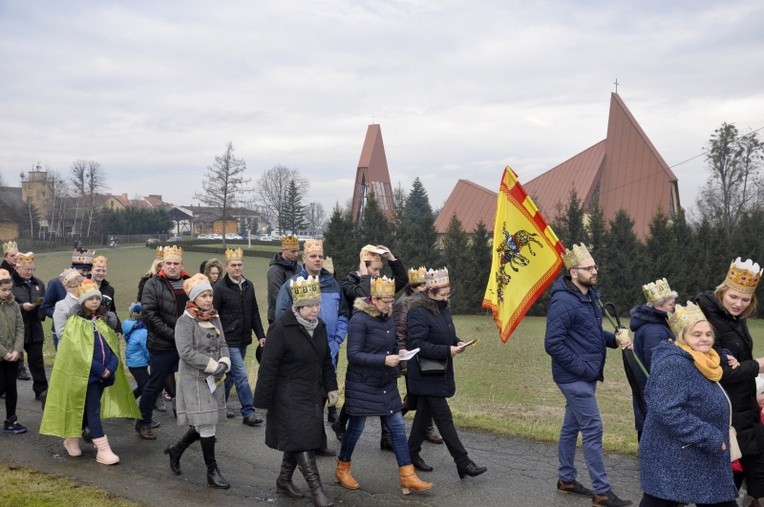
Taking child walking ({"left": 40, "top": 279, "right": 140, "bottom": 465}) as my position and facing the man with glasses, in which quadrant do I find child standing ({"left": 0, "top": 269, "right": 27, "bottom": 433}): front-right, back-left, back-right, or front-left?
back-left

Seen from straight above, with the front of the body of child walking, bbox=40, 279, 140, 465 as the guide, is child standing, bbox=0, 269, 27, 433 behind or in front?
behind

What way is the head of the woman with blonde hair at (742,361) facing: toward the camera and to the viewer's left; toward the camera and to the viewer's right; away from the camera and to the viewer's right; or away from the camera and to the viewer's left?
toward the camera and to the viewer's left

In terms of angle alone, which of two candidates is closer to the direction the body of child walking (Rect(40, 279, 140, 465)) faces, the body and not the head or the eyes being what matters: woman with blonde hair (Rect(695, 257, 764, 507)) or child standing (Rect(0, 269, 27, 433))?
the woman with blonde hair

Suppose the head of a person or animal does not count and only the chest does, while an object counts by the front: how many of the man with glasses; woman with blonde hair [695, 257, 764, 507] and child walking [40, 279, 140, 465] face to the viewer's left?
0

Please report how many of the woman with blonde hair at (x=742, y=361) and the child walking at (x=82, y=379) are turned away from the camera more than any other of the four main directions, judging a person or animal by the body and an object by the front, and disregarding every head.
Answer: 0

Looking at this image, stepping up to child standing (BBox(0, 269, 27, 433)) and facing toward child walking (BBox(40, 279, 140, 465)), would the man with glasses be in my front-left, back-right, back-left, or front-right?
front-left

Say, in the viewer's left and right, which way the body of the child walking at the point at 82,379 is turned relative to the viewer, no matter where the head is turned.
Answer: facing the viewer and to the right of the viewer
